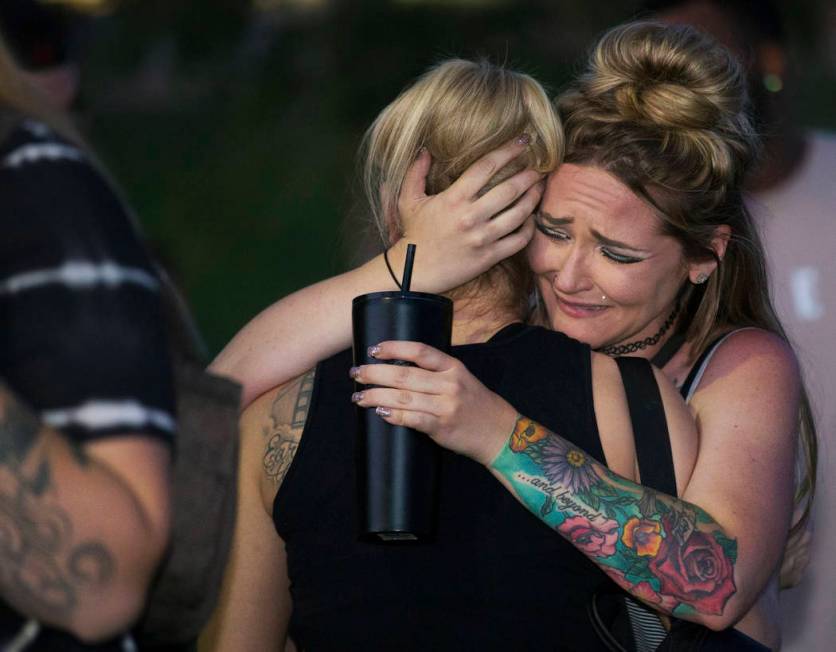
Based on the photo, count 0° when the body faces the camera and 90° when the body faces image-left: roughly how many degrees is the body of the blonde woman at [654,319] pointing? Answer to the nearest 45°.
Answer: approximately 45°

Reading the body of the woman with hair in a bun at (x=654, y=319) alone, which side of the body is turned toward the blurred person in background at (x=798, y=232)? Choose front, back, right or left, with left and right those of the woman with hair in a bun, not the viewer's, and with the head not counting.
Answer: back

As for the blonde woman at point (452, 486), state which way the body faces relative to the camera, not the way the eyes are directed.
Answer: away from the camera

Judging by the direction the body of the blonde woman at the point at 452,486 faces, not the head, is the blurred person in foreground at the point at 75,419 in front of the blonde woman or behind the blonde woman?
behind
